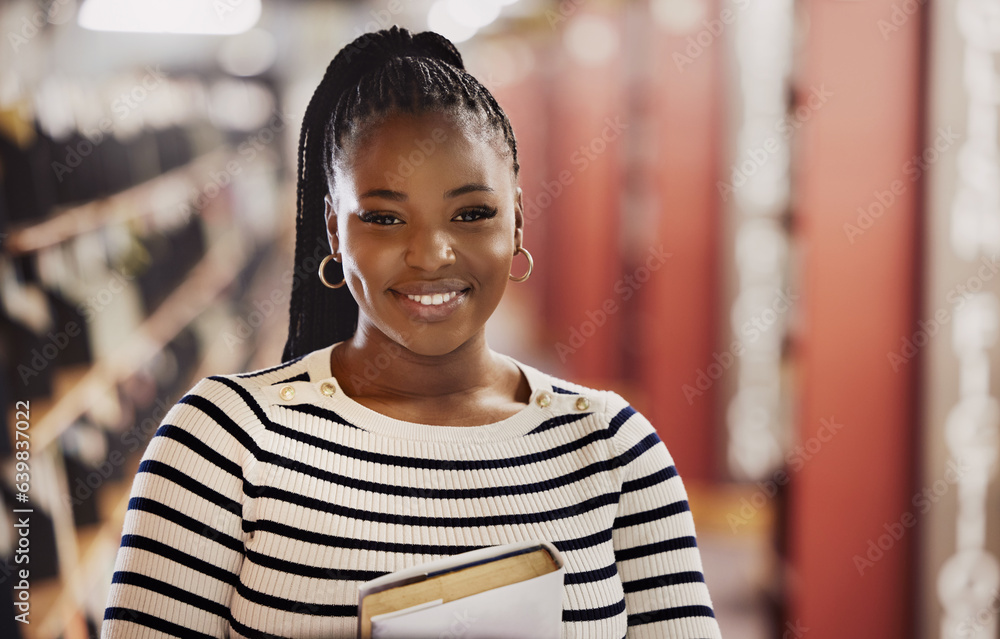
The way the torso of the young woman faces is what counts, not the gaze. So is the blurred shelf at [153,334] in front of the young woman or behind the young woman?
behind

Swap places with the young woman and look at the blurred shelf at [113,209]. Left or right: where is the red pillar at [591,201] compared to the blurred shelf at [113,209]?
right

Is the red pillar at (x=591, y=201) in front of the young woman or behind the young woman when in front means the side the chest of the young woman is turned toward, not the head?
behind

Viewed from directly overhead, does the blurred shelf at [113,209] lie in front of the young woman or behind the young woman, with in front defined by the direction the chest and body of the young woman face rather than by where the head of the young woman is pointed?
behind

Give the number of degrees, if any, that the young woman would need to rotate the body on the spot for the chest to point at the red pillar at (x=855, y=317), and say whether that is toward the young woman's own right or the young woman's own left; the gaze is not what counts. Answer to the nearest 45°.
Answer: approximately 135° to the young woman's own left

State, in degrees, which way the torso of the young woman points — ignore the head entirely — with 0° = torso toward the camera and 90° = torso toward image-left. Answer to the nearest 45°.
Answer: approximately 0°
